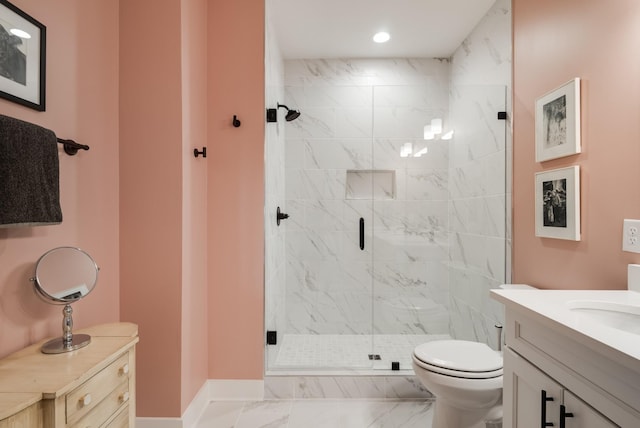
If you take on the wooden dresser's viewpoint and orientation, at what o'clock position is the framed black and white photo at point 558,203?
The framed black and white photo is roughly at 11 o'clock from the wooden dresser.

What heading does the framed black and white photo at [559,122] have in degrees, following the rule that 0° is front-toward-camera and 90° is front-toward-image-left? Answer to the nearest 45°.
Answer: approximately 45°

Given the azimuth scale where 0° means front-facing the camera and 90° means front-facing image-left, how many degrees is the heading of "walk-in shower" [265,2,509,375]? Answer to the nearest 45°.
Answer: approximately 0°

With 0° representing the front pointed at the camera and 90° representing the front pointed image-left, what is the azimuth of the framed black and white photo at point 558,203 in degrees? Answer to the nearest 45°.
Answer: approximately 45°

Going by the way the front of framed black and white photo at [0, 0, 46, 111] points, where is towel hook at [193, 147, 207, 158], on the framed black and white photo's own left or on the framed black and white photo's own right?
on the framed black and white photo's own left

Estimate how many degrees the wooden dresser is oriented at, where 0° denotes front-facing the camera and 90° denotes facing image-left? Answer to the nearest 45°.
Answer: approximately 315°

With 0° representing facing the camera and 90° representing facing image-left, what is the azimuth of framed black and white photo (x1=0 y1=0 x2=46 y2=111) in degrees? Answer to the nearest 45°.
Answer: approximately 315°

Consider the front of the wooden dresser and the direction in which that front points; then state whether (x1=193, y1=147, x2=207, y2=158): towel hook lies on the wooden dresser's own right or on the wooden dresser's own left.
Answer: on the wooden dresser's own left
